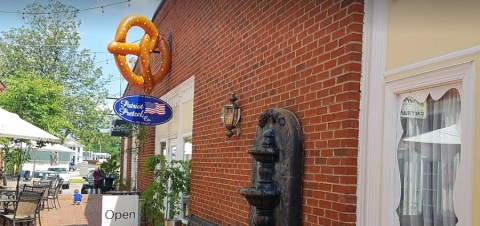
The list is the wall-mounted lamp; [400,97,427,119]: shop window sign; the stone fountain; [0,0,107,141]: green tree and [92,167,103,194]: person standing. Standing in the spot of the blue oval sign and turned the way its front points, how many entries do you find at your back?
2

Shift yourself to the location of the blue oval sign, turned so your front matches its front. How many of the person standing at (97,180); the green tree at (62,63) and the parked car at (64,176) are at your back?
3

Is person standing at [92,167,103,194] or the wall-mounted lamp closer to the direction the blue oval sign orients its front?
the wall-mounted lamp

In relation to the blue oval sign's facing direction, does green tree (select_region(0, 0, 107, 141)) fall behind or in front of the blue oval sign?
behind

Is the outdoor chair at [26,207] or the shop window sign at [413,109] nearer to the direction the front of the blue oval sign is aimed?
the shop window sign

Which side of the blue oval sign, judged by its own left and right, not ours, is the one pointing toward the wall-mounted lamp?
front

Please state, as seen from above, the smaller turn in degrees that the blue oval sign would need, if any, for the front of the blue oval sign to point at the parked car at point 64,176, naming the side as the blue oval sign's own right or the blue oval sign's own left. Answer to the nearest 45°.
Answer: approximately 180°

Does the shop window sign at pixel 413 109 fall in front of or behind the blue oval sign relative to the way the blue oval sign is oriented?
in front

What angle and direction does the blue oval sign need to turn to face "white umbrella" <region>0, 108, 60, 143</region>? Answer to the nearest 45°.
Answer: approximately 135° to its right

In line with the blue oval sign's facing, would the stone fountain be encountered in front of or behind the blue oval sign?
in front

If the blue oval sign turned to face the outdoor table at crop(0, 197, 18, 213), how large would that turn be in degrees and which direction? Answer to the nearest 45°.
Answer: approximately 135° to its right

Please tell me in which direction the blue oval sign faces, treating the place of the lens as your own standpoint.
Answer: facing the viewer
